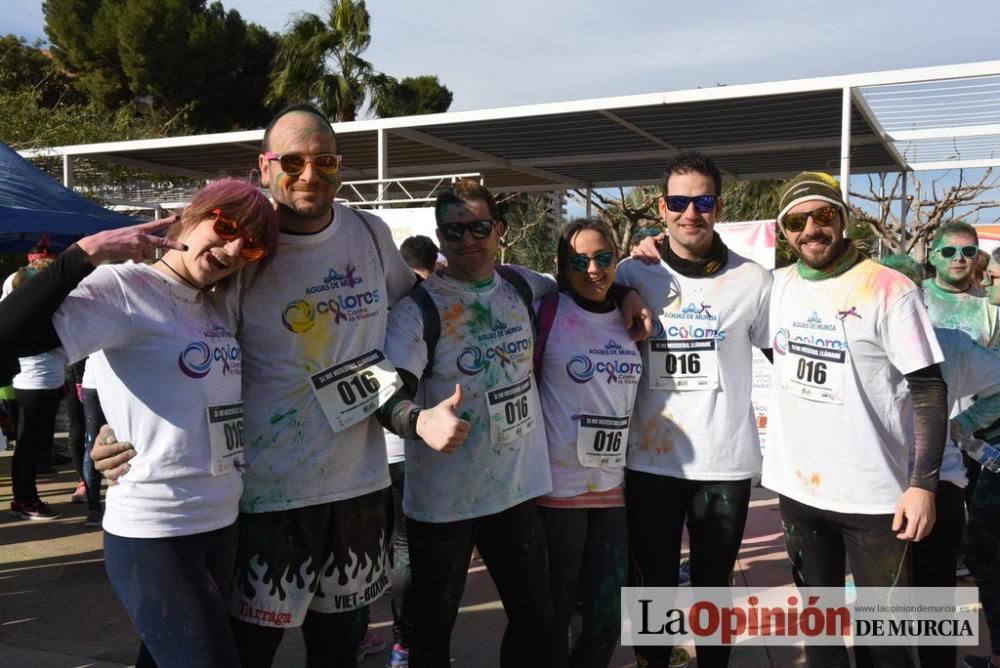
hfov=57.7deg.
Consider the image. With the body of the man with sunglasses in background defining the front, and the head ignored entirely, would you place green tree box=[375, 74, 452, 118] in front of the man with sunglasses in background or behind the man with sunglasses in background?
behind

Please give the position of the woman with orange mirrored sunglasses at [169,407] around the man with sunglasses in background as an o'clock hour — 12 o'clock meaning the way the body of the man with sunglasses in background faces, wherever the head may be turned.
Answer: The woman with orange mirrored sunglasses is roughly at 1 o'clock from the man with sunglasses in background.

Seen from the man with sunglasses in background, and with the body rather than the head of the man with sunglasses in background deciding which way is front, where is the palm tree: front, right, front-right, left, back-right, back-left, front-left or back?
back-right

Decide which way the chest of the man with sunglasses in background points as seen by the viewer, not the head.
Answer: toward the camera

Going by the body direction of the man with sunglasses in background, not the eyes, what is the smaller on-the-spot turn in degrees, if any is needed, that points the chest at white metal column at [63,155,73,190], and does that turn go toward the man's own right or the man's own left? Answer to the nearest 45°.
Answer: approximately 90° to the man's own right

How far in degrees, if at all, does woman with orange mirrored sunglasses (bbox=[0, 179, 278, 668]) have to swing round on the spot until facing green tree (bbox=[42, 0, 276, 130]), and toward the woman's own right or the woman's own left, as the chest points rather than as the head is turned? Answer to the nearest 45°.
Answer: approximately 135° to the woman's own left

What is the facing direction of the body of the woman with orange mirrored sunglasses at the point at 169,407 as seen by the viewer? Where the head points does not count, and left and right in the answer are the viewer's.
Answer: facing the viewer and to the right of the viewer

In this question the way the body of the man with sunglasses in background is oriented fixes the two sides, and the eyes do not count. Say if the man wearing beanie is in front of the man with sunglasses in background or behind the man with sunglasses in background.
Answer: in front

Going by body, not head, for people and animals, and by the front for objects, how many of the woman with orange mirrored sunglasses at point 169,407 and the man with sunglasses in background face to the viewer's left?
0

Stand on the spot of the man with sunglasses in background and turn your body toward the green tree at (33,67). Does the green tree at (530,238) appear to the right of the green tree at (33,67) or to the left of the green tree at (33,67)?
right
